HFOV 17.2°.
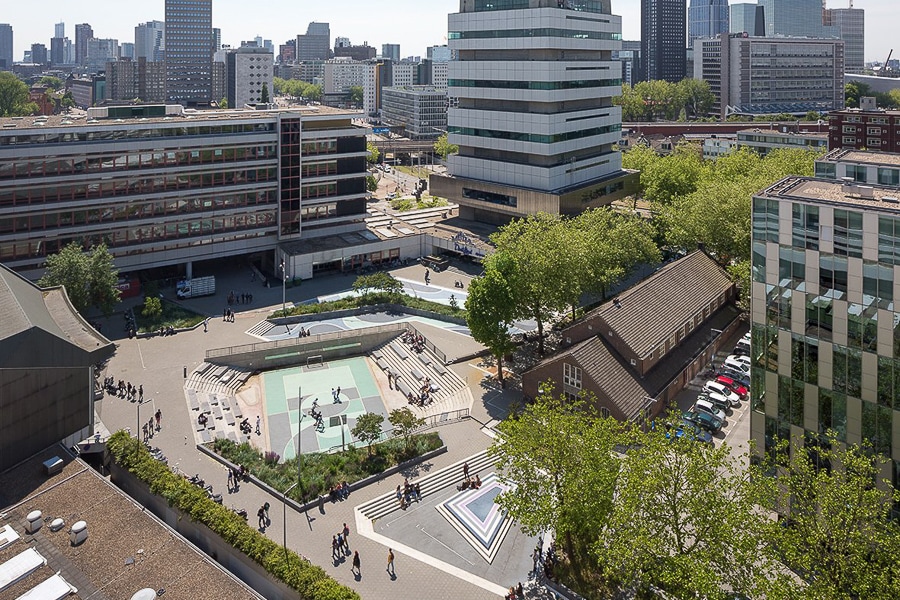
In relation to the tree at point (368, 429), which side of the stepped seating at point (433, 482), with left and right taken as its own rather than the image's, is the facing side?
back

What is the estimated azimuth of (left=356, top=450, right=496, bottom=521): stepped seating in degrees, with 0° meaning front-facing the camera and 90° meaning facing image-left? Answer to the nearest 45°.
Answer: approximately 315°

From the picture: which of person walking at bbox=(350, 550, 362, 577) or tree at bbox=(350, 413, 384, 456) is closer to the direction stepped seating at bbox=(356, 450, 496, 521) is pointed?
the person walking

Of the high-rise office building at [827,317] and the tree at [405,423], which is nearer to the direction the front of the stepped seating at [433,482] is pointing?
the high-rise office building
